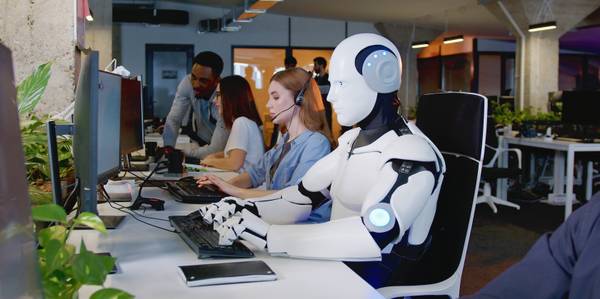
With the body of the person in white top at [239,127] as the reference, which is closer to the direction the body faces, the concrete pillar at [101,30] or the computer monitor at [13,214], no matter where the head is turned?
the concrete pillar

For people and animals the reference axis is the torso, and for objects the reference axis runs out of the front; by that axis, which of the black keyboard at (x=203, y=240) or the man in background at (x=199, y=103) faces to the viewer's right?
the black keyboard

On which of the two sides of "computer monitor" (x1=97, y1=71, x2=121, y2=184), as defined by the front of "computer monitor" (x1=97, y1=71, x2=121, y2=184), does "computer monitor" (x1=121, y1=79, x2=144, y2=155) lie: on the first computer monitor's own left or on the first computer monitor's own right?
on the first computer monitor's own left

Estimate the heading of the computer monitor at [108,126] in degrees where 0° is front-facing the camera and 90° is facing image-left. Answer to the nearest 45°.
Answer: approximately 270°

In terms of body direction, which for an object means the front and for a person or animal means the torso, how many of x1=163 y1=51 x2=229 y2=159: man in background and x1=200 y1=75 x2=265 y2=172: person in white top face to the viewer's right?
0

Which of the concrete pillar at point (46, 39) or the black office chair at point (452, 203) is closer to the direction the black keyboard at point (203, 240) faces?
the black office chair

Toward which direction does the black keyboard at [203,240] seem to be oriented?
to the viewer's right

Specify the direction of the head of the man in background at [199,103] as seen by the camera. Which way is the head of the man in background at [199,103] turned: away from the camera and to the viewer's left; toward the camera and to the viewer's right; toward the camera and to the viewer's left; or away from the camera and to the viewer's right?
toward the camera and to the viewer's left

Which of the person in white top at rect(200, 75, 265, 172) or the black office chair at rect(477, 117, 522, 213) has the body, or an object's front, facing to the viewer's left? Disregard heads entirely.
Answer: the person in white top
